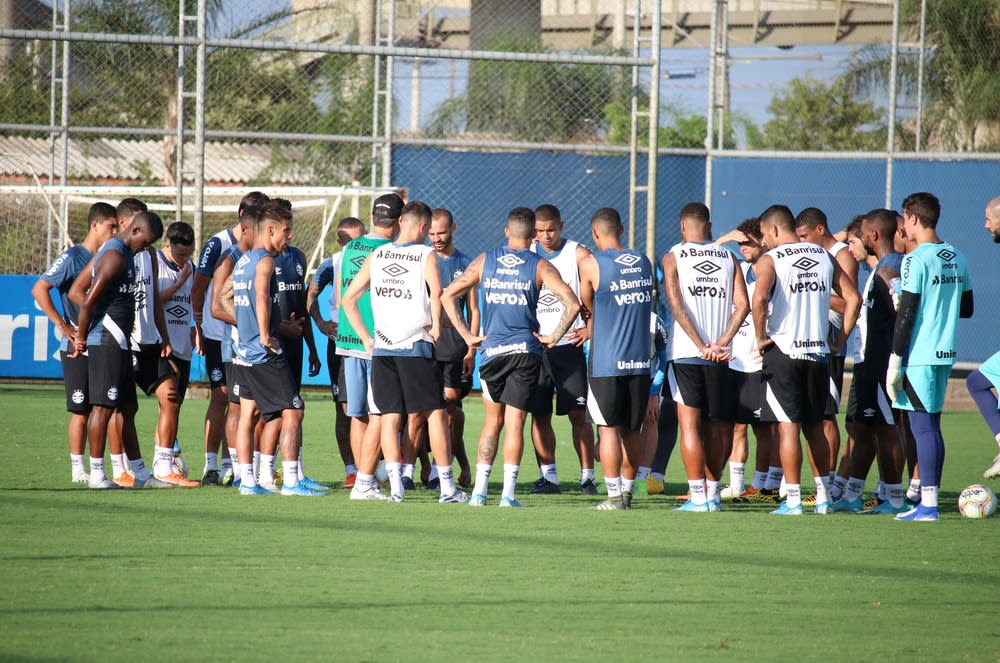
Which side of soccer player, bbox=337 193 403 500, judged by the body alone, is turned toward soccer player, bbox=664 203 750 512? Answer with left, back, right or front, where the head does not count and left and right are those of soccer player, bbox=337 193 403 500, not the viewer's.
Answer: right

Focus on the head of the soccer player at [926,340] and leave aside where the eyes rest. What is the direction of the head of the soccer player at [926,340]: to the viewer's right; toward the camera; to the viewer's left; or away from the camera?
to the viewer's left

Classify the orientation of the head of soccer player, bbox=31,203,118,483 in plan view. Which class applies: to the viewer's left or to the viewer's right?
to the viewer's right

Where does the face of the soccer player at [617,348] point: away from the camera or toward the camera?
away from the camera

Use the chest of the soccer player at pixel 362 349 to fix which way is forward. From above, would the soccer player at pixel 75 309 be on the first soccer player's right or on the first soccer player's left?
on the first soccer player's left

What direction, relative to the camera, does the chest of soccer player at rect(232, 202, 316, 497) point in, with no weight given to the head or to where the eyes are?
to the viewer's right

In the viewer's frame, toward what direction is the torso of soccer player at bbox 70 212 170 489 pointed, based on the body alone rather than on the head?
to the viewer's right

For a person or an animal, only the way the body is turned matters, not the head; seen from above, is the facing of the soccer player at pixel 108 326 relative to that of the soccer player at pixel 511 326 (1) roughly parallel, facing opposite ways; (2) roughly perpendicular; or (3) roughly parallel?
roughly perpendicular

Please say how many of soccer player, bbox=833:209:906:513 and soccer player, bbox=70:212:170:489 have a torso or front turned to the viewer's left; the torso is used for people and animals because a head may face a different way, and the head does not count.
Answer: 1

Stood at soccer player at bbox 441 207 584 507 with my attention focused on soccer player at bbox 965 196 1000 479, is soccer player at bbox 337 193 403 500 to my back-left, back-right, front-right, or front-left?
back-left

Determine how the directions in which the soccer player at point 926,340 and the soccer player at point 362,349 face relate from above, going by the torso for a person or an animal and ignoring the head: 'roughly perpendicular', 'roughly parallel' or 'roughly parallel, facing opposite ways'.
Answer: roughly perpendicular

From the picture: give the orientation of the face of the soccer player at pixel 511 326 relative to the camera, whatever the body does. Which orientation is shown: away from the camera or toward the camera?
away from the camera

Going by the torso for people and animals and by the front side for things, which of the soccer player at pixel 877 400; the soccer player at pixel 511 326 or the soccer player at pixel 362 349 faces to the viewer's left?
the soccer player at pixel 877 400
